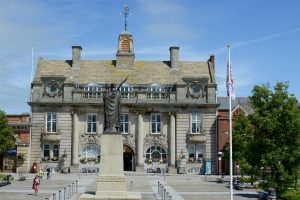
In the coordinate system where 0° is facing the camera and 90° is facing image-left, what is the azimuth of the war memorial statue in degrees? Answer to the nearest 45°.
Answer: approximately 0°

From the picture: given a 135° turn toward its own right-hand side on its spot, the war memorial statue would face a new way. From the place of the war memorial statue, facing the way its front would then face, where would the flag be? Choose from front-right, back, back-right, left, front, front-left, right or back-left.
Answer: back-right

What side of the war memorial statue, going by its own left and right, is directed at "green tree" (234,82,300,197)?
left
